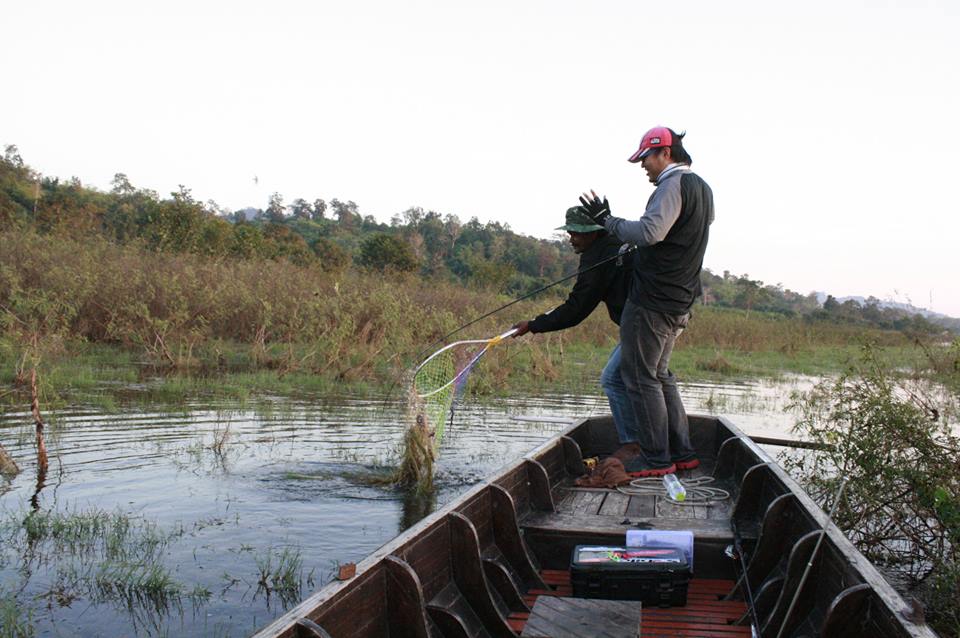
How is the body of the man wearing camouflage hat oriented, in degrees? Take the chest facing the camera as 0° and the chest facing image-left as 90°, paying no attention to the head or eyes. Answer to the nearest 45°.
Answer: approximately 90°

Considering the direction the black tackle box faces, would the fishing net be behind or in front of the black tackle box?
behind

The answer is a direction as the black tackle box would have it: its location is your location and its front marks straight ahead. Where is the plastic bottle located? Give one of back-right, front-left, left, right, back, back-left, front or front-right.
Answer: back

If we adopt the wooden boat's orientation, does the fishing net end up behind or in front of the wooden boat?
in front

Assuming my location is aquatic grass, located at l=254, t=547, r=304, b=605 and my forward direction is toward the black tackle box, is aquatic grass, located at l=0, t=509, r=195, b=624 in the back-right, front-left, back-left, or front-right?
back-right

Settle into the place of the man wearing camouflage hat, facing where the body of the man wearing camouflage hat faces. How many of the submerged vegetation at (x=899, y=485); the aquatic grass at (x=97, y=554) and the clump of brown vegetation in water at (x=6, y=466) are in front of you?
2

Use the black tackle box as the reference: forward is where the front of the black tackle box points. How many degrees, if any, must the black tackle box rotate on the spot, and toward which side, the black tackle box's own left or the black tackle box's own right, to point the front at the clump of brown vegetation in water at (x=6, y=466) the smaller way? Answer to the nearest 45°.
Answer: approximately 135° to the black tackle box's own right

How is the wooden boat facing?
away from the camera

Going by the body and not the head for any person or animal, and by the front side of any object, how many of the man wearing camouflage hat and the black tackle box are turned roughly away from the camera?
0

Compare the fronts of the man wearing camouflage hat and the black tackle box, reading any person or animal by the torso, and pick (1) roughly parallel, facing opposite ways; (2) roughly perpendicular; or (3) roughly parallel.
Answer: roughly perpendicular

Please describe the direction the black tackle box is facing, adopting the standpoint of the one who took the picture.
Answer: facing the viewer

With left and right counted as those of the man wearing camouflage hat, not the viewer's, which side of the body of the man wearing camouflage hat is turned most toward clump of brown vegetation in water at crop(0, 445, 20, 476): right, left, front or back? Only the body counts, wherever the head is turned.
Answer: front

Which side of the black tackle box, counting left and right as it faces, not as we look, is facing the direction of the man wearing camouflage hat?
back
